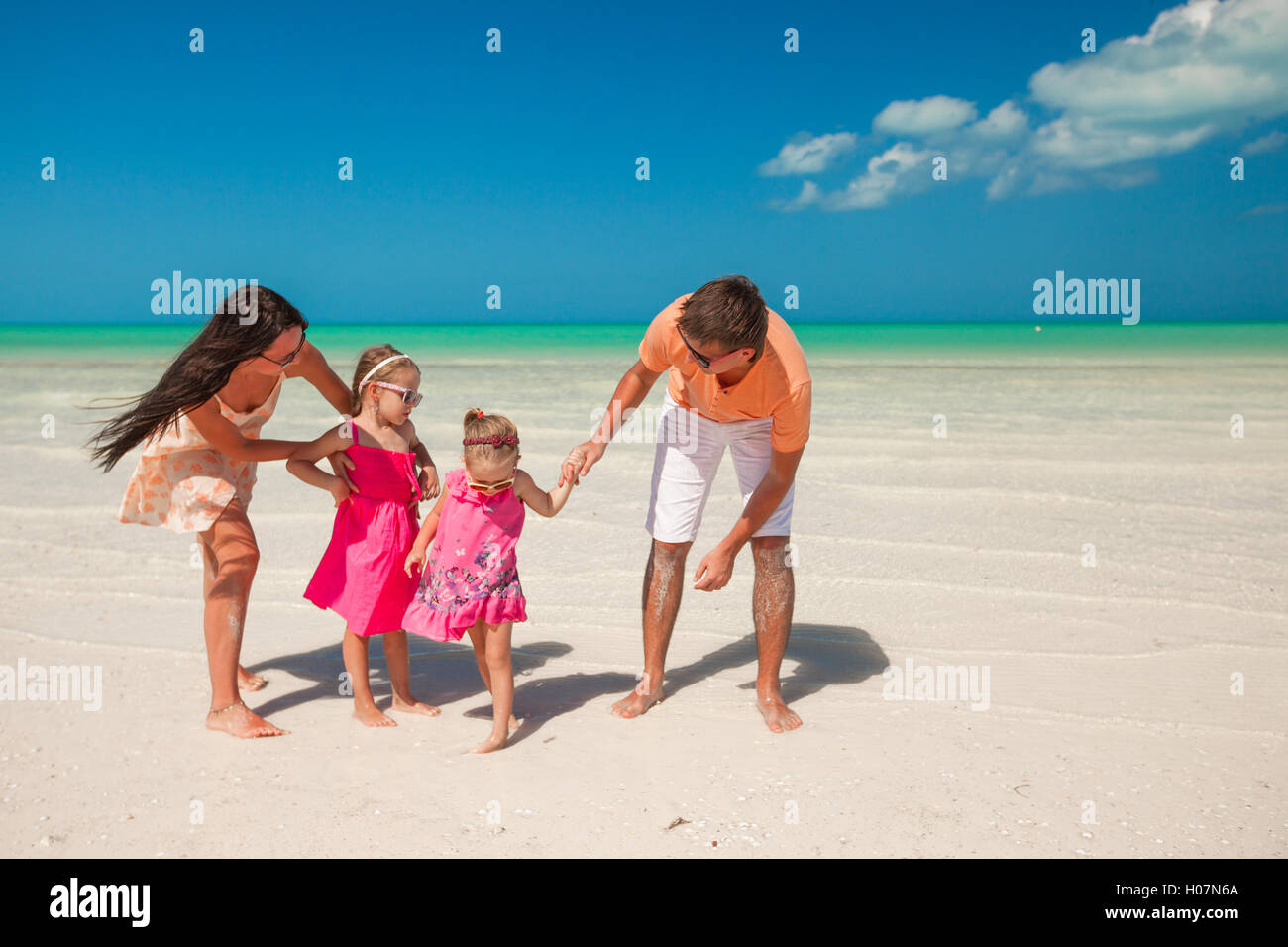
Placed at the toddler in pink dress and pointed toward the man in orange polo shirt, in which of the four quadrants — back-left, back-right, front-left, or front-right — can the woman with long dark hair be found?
back-left

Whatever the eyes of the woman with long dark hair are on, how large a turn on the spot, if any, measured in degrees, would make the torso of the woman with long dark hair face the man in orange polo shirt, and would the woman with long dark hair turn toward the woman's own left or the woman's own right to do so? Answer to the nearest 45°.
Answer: approximately 45° to the woman's own left

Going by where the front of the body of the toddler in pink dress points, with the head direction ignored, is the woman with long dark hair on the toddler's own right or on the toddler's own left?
on the toddler's own right

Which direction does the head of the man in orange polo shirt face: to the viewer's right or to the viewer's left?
to the viewer's left

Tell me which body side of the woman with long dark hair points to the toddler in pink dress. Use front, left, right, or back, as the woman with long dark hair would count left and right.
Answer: front

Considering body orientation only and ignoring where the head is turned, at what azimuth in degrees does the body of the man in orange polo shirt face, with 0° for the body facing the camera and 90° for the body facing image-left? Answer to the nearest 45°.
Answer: approximately 0°

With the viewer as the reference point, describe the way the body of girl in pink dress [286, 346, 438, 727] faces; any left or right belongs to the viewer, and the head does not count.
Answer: facing the viewer and to the right of the viewer
